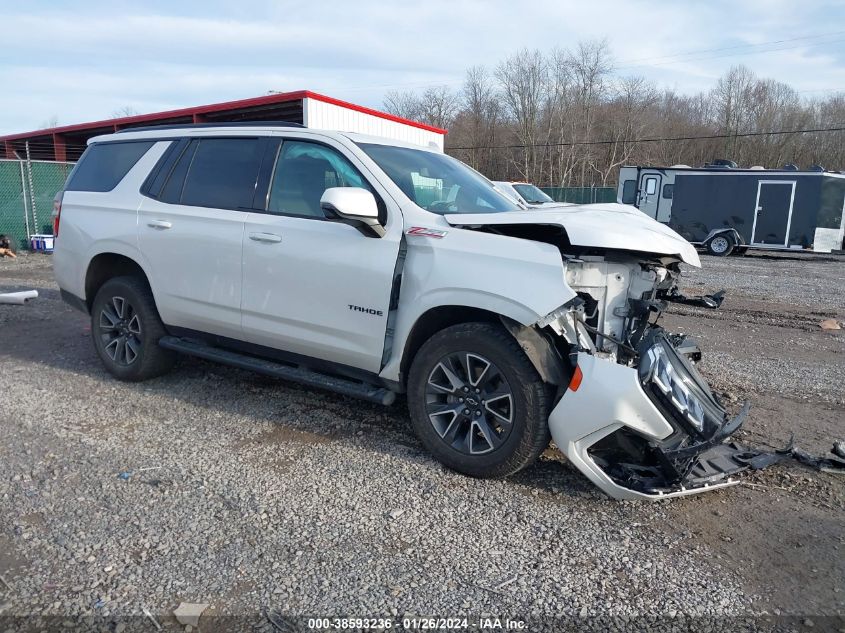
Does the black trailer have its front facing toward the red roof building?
no

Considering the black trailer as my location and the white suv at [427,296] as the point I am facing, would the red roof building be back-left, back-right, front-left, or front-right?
front-right

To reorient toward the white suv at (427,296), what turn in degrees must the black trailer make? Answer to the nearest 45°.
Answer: approximately 90° to its right

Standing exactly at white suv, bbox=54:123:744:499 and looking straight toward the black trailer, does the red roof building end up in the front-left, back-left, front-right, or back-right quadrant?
front-left

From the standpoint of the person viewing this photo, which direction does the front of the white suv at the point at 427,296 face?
facing the viewer and to the right of the viewer

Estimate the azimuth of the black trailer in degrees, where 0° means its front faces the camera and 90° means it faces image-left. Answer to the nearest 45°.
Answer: approximately 270°

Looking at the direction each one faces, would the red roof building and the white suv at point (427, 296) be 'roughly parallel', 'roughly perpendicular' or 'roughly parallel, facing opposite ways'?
roughly perpendicular

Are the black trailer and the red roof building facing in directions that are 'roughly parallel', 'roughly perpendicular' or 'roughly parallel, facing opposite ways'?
roughly perpendicular

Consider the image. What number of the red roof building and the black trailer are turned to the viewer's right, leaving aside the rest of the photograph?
1

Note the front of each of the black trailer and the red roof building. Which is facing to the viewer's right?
the black trailer

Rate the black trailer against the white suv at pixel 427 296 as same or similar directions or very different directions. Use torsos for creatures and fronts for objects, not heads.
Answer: same or similar directions

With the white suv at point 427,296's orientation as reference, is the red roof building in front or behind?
behind

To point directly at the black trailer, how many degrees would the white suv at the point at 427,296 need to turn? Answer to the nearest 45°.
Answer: approximately 90° to its left

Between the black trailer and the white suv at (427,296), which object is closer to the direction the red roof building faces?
the white suv

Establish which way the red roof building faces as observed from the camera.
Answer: facing the viewer and to the left of the viewer

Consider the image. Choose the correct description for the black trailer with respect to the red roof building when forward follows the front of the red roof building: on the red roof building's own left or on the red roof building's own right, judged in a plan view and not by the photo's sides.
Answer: on the red roof building's own left
